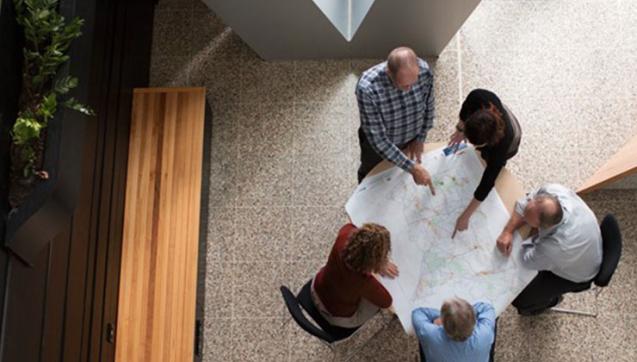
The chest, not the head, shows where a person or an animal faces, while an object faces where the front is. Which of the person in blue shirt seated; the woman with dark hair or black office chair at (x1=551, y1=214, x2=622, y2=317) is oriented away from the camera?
the person in blue shirt seated

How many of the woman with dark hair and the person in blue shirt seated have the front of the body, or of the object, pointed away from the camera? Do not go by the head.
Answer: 1

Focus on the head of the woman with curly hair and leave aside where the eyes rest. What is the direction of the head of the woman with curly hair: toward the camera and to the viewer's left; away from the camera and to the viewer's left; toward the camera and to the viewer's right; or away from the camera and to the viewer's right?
away from the camera and to the viewer's right

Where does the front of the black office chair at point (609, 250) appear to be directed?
to the viewer's left

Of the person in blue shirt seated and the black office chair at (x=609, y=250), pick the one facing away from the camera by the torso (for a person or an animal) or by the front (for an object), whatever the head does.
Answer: the person in blue shirt seated

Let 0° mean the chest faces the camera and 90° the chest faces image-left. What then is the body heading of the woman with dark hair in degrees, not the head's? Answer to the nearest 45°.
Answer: approximately 45°

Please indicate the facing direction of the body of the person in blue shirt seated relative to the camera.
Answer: away from the camera

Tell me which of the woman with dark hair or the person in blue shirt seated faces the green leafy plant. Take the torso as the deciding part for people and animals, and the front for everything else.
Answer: the woman with dark hair

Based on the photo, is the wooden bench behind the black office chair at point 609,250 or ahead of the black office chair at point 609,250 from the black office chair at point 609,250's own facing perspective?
ahead

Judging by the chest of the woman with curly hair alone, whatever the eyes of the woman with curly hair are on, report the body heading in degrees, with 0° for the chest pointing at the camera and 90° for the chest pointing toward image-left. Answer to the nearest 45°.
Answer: approximately 225°

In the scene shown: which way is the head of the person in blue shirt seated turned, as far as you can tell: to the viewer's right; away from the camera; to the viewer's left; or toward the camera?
away from the camera
